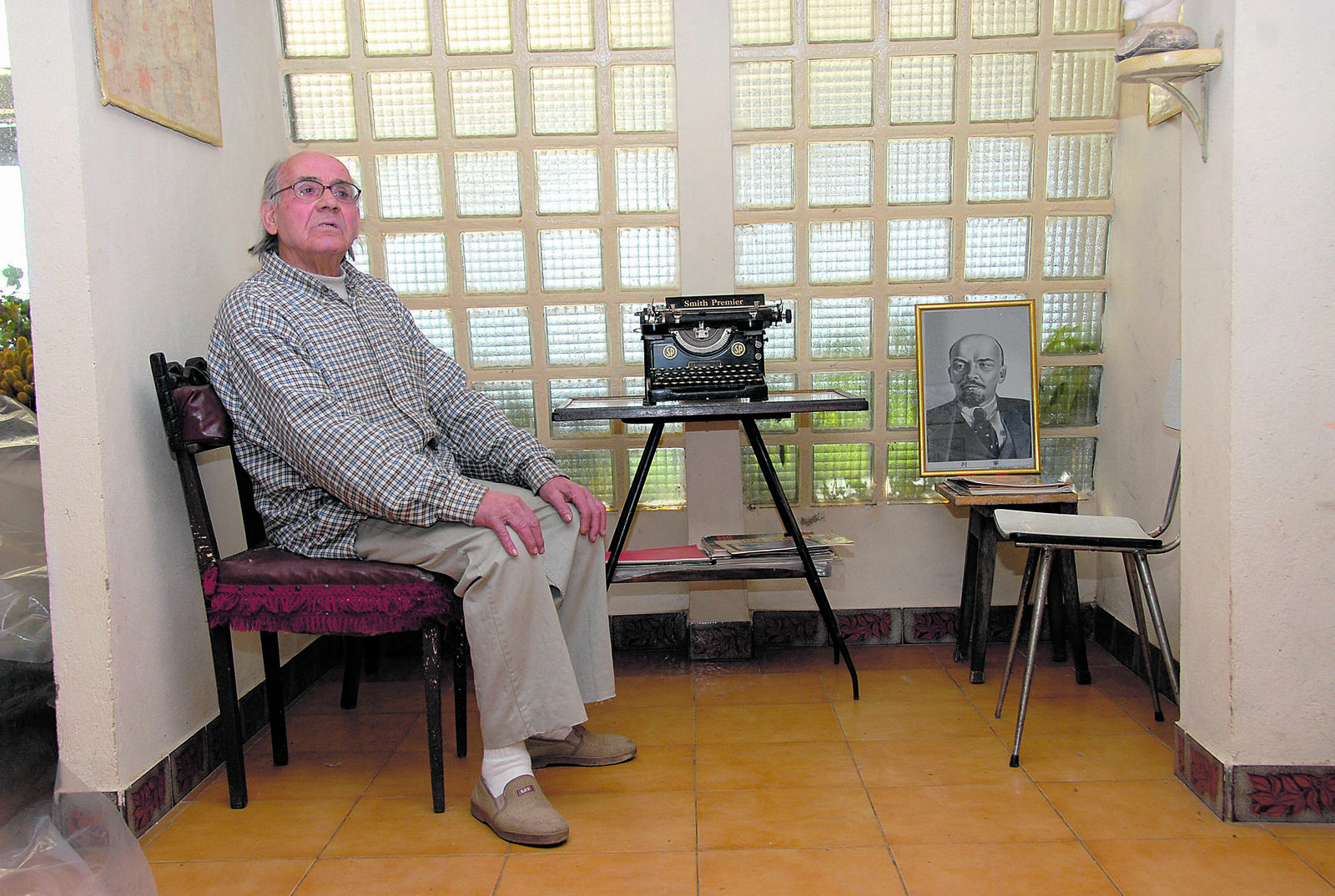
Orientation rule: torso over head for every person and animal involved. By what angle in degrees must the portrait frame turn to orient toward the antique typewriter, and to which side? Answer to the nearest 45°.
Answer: approximately 45° to its right

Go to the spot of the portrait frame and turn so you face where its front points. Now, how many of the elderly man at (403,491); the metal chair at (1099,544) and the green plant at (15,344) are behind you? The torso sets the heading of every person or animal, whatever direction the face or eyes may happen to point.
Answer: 0

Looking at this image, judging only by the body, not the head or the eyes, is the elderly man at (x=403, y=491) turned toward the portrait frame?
no

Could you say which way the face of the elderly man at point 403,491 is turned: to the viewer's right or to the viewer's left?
to the viewer's right

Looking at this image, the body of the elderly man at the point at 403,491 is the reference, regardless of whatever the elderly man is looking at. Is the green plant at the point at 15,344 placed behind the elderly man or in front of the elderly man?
behind

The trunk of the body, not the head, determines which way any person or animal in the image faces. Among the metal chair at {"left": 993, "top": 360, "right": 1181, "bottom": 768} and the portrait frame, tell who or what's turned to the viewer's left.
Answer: the metal chair

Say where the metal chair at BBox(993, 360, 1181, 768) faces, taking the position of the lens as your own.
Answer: facing to the left of the viewer

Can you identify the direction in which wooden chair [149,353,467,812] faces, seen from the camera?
facing to the right of the viewer

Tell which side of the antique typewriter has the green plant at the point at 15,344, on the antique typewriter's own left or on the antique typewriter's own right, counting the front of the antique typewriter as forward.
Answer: on the antique typewriter's own right

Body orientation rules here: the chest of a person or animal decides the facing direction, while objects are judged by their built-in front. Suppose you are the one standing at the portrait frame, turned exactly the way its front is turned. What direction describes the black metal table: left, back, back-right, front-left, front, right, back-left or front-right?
front-right

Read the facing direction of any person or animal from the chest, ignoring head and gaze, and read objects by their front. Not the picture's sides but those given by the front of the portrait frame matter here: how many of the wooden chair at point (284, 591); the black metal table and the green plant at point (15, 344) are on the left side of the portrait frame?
0

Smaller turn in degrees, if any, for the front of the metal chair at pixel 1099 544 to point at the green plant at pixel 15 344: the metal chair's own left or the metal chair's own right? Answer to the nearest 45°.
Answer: approximately 45° to the metal chair's own left

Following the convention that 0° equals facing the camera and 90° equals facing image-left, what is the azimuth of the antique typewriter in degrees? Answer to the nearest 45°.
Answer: approximately 0°

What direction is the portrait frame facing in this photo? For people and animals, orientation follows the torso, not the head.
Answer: toward the camera

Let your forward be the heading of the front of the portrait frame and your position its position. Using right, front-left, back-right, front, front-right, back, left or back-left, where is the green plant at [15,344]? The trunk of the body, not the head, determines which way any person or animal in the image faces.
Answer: front-right

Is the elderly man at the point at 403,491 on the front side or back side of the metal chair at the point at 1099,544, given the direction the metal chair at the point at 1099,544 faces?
on the front side

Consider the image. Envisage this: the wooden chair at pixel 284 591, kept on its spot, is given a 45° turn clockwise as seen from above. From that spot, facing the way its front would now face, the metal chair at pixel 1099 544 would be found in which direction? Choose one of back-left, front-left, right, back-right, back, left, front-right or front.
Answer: front-left
